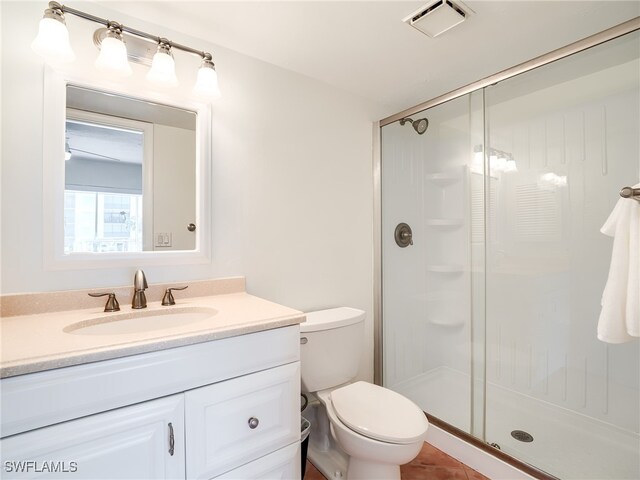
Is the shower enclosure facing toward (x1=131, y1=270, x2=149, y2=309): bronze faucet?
yes

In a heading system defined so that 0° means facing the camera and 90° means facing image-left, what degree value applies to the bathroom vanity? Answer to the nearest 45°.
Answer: approximately 315°

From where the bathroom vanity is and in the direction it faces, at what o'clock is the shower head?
The shower head is roughly at 10 o'clock from the bathroom vanity.

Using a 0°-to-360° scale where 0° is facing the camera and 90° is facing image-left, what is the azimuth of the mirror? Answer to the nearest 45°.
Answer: approximately 315°

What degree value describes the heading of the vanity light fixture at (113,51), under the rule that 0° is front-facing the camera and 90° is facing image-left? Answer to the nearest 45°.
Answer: approximately 315°

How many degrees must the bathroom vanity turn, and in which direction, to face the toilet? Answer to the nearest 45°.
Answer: approximately 45° to its left

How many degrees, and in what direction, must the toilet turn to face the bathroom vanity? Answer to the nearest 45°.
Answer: approximately 90° to its right
